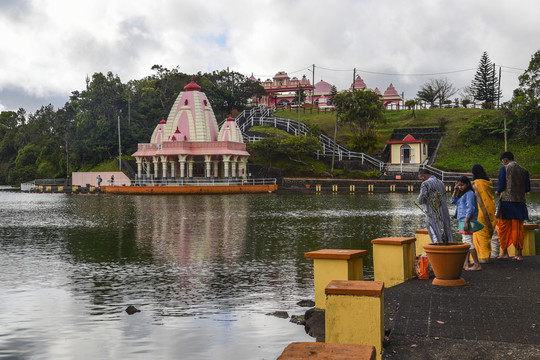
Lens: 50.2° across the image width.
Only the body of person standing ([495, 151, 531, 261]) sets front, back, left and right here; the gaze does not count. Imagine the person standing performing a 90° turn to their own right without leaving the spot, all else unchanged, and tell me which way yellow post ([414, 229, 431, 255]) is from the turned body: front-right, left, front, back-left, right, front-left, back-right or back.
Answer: back-left

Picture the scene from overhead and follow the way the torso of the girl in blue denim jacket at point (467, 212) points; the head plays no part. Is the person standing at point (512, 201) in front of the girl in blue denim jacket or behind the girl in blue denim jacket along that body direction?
behind

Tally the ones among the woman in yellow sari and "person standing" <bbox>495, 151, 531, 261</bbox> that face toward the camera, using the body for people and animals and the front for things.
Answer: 0

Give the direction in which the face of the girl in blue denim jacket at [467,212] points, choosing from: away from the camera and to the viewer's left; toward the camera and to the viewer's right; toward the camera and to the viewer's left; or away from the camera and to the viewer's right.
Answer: toward the camera and to the viewer's left

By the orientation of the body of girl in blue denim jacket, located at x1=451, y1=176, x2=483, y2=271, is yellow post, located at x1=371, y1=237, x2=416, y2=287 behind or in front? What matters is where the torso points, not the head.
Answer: in front

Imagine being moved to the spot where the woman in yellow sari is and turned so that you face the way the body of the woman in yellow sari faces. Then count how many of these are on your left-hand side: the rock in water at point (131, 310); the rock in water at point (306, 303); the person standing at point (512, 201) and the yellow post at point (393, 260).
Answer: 3

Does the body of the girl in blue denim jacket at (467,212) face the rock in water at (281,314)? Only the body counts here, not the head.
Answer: yes

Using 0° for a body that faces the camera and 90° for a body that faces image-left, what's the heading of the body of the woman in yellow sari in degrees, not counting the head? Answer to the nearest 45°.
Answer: approximately 135°

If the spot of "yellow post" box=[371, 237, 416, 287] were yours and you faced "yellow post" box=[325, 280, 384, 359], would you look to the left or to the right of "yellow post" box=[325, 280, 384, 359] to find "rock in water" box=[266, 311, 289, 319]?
right

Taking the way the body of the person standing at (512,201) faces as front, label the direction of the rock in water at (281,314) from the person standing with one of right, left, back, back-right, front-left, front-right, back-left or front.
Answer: left

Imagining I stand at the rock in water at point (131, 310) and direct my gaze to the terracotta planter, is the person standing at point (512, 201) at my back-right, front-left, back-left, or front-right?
front-left

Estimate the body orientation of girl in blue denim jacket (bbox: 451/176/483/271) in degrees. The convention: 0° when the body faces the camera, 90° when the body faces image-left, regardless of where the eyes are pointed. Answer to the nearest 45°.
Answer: approximately 45°

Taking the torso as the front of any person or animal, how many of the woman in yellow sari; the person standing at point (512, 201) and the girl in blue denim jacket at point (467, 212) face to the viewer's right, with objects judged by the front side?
0

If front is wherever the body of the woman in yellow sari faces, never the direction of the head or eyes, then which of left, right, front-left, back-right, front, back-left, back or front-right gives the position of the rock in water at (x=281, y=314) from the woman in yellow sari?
left

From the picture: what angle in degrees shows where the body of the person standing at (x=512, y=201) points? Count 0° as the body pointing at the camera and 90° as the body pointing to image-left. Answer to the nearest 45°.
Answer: approximately 135°

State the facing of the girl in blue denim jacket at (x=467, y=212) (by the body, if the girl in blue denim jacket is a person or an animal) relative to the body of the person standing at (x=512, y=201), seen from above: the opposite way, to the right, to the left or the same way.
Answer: to the left
